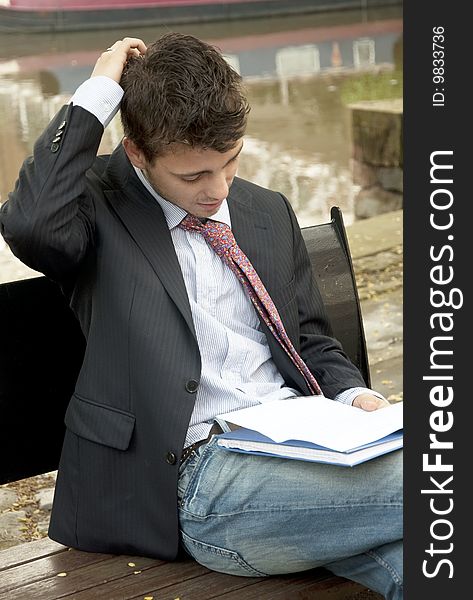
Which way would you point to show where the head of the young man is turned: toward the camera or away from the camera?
toward the camera

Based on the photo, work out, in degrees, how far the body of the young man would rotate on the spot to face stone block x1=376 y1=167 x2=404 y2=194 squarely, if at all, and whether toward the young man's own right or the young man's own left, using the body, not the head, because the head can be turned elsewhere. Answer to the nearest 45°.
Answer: approximately 135° to the young man's own left

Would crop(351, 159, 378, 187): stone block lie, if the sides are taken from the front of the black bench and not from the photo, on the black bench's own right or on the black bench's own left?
on the black bench's own left

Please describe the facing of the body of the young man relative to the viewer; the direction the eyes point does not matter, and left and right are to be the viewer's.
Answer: facing the viewer and to the right of the viewer

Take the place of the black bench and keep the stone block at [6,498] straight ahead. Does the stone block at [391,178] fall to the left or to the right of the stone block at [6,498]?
right
